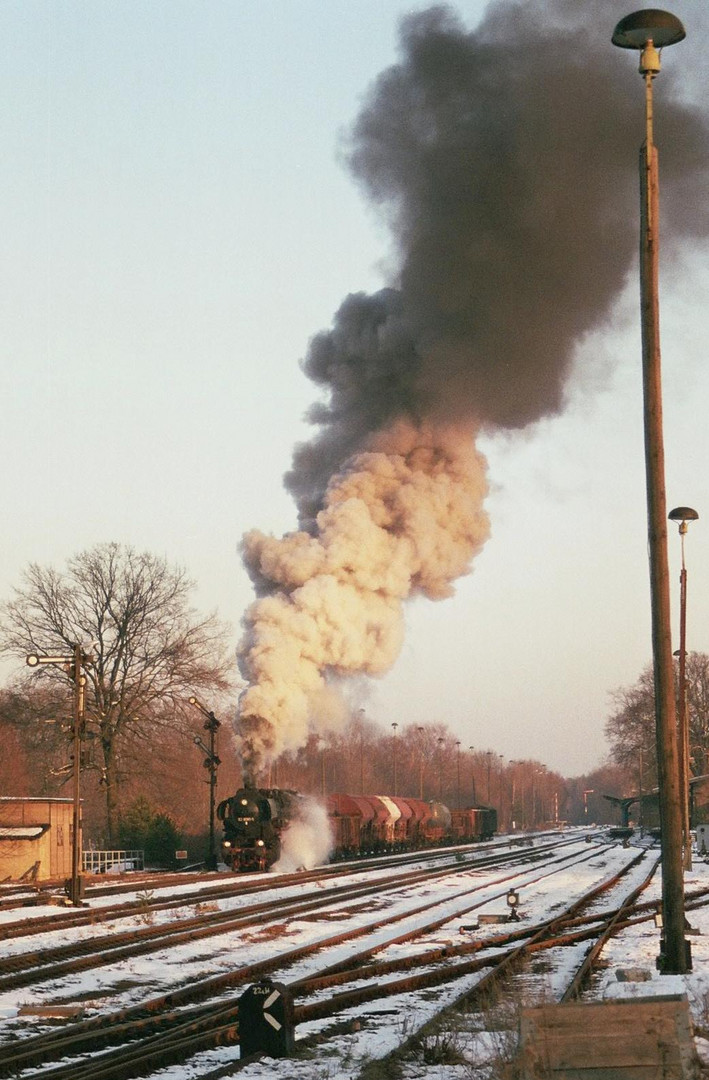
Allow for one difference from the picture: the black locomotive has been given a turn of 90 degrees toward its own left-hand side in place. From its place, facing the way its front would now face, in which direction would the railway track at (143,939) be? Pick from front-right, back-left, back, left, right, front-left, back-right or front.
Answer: front-right

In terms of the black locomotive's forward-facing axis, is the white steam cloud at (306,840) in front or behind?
behind

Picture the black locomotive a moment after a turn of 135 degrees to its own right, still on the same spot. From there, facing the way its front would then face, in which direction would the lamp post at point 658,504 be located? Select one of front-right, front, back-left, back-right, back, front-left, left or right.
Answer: back

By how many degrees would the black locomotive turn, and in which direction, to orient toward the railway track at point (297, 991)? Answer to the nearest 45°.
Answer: approximately 45° to its left

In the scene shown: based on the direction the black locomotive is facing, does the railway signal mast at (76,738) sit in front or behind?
in front

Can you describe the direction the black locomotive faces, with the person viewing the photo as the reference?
facing the viewer and to the left of the viewer

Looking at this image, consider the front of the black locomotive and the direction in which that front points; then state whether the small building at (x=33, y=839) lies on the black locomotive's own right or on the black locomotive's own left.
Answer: on the black locomotive's own right
